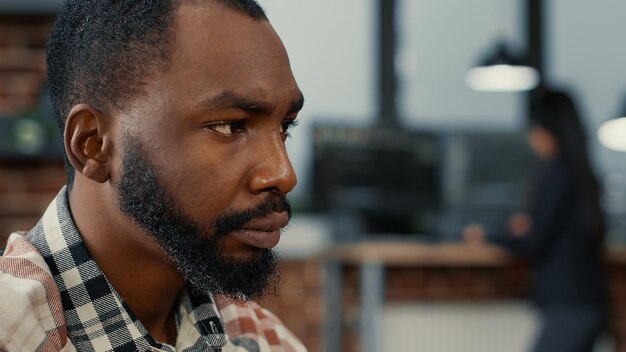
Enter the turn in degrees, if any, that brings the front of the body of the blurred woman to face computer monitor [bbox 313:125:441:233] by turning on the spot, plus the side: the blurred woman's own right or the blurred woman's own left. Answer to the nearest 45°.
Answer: approximately 45° to the blurred woman's own right

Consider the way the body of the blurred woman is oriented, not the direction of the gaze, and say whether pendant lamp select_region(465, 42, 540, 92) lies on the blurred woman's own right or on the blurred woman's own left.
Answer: on the blurred woman's own right

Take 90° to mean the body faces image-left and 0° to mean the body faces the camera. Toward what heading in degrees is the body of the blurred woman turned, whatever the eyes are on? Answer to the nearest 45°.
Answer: approximately 90°

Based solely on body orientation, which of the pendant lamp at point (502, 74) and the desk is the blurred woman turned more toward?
the desk

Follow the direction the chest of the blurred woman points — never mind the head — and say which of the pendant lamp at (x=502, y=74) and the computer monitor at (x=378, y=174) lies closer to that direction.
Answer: the computer monitor

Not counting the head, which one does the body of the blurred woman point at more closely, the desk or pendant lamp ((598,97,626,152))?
the desk
